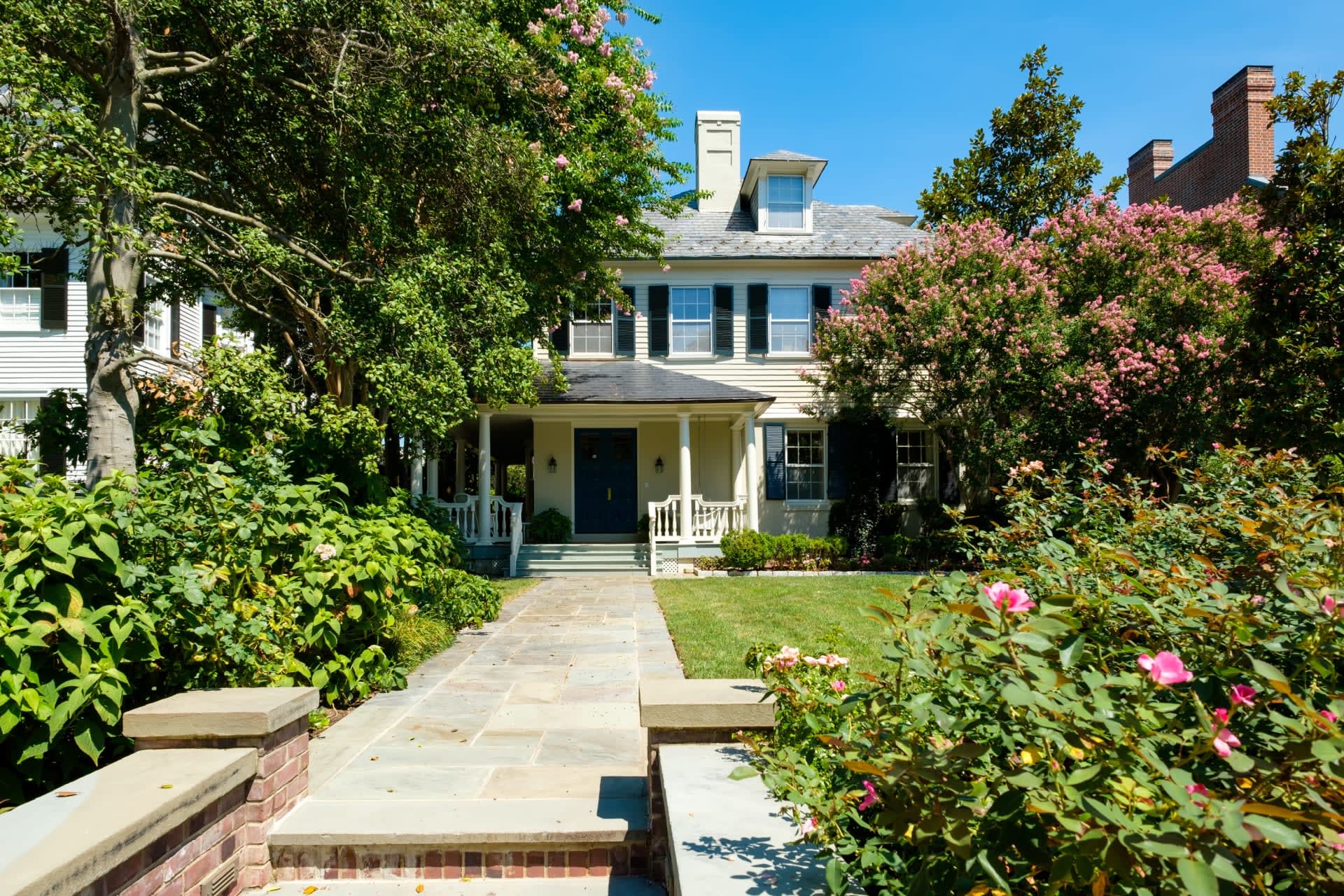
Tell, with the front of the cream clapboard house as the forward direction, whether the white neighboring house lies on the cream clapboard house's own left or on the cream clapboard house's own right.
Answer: on the cream clapboard house's own right

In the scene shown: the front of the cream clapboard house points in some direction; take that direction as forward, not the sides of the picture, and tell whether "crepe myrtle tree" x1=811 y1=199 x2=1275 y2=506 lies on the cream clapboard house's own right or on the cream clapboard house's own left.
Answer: on the cream clapboard house's own left

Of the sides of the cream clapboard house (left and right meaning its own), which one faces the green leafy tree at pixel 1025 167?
left

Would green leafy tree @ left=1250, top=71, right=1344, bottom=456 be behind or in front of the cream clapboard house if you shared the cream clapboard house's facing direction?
in front

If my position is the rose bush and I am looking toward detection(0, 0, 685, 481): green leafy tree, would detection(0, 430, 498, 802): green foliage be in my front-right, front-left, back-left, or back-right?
front-left

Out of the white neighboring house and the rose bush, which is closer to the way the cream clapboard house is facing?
the rose bush

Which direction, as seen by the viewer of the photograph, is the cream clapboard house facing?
facing the viewer

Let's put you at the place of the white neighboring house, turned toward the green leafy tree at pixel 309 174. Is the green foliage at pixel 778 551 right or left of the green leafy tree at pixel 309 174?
left

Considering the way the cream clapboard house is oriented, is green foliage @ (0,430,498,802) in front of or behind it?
in front
